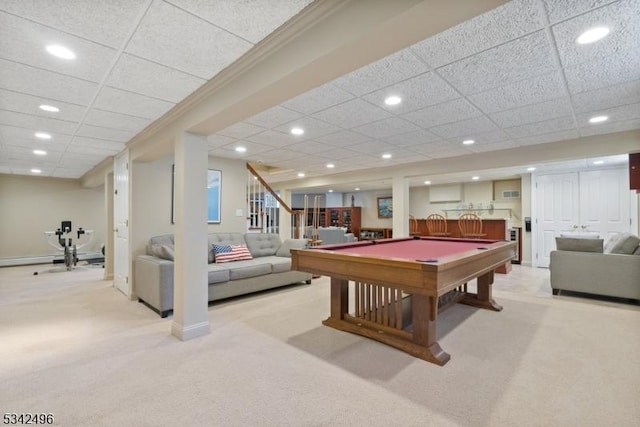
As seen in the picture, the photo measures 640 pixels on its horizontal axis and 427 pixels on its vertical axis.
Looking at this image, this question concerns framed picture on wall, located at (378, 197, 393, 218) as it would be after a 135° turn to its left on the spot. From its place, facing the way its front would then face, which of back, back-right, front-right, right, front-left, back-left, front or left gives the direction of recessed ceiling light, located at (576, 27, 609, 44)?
back-right

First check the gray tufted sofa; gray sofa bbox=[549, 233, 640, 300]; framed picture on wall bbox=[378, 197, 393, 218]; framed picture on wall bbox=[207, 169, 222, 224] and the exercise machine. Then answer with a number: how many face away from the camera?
1

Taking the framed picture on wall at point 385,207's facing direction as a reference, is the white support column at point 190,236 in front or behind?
in front

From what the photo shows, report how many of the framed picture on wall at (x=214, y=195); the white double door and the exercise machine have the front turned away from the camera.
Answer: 0

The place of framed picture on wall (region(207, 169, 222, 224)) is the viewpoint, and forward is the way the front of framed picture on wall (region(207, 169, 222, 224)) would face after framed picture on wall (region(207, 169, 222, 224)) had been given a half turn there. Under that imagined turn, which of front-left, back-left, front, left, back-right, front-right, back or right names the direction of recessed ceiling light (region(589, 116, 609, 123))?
back

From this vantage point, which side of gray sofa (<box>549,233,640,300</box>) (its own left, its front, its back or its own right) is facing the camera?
back

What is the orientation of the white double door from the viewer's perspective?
toward the camera

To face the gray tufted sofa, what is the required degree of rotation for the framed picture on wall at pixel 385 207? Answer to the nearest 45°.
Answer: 0° — it already faces it

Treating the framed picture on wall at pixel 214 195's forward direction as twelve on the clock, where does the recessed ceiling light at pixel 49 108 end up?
The recessed ceiling light is roughly at 3 o'clock from the framed picture on wall.

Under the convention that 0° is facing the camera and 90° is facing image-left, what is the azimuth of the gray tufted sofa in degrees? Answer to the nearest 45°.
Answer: approximately 315°

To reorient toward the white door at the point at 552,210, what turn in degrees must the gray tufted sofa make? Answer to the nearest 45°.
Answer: approximately 45° to its left

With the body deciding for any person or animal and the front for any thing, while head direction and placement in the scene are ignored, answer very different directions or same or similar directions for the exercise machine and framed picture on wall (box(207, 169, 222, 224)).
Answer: same or similar directions
